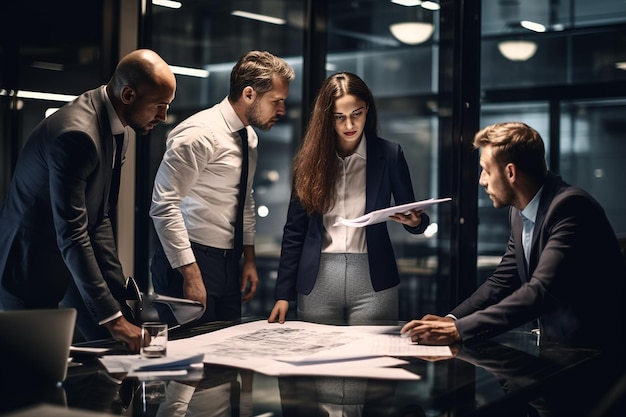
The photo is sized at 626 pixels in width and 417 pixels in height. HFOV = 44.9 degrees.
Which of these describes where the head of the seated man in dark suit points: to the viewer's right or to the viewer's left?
to the viewer's left

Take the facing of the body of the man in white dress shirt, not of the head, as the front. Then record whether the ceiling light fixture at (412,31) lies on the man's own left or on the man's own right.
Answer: on the man's own left

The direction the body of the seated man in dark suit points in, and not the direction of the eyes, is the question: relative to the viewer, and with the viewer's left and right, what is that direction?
facing to the left of the viewer

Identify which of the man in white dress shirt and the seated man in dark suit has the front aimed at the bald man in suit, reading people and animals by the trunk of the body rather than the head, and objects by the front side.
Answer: the seated man in dark suit

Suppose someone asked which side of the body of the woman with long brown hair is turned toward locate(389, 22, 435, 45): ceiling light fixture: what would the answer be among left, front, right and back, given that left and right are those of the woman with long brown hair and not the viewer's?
back

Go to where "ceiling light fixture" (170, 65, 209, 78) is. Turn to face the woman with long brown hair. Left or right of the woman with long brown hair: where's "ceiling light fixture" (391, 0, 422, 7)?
left

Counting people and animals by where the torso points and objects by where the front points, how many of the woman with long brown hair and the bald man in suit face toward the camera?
1

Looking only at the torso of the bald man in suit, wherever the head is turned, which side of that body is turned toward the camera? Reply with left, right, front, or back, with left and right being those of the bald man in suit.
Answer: right

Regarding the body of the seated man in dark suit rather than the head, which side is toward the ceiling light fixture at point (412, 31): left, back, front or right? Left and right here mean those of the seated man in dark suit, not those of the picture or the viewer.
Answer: right

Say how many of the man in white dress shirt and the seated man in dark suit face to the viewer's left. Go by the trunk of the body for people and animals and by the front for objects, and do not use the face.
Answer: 1

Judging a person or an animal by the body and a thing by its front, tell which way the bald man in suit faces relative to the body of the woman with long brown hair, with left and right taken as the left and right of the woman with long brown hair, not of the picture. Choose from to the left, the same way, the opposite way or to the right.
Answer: to the left

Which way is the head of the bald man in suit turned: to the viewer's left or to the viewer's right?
to the viewer's right
